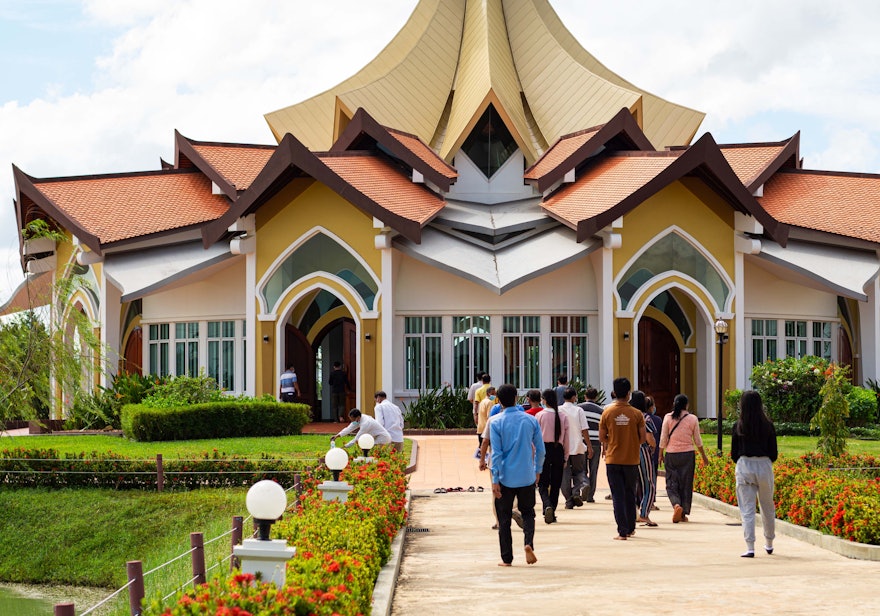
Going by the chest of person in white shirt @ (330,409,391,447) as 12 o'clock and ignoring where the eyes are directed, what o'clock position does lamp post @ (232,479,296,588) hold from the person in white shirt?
The lamp post is roughly at 9 o'clock from the person in white shirt.

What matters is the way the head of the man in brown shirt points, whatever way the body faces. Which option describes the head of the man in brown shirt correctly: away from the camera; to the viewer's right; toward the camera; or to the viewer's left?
away from the camera

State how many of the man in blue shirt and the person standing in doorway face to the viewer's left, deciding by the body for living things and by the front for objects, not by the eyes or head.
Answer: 0

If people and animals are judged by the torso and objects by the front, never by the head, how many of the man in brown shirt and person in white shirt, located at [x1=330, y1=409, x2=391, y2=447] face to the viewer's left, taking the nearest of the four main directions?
1

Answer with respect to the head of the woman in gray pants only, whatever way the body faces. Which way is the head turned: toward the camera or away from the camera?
away from the camera

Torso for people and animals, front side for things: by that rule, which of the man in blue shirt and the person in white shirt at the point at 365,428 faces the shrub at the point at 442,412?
the man in blue shirt

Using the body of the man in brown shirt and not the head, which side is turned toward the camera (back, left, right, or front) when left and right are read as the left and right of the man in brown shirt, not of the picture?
back

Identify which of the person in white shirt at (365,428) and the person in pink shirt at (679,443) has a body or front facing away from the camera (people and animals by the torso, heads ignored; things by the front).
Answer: the person in pink shirt

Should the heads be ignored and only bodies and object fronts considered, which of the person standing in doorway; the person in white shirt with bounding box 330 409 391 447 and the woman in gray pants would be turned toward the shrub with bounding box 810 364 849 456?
the woman in gray pants

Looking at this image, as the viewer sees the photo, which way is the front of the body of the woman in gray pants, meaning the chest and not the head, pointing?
away from the camera

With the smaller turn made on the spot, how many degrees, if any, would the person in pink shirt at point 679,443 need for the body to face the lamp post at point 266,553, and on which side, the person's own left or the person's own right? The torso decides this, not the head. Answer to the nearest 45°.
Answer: approximately 180°

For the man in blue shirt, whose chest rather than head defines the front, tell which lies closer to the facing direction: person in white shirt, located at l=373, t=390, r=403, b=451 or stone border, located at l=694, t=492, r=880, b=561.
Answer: the person in white shirt

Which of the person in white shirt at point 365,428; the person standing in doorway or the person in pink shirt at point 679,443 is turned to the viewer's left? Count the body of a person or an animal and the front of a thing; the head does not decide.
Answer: the person in white shirt

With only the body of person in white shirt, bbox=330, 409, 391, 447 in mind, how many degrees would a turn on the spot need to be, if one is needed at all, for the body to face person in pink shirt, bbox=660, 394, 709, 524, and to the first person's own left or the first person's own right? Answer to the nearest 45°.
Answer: approximately 135° to the first person's own left

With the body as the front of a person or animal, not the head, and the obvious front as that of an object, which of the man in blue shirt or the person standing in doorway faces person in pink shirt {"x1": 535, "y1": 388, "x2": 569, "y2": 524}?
the man in blue shirt

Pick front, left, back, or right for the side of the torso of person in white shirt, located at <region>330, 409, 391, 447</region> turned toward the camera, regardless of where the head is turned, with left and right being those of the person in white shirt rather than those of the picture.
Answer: left

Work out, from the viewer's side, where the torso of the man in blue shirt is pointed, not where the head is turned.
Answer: away from the camera
